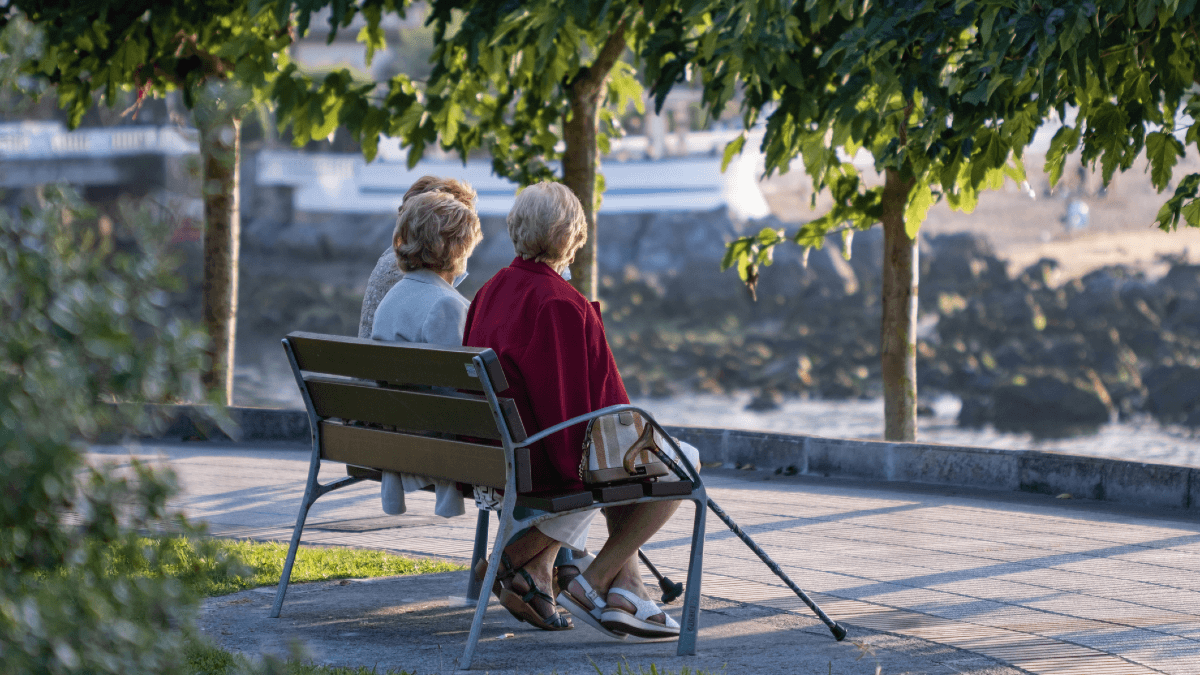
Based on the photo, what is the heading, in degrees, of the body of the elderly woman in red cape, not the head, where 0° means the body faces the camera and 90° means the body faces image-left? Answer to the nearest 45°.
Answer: approximately 225°

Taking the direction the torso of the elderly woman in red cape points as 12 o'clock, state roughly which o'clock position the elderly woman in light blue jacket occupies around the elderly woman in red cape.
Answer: The elderly woman in light blue jacket is roughly at 9 o'clock from the elderly woman in red cape.

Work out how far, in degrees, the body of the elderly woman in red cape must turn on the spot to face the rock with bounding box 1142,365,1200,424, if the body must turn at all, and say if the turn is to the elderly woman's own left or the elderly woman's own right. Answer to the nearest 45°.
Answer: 0° — they already face it

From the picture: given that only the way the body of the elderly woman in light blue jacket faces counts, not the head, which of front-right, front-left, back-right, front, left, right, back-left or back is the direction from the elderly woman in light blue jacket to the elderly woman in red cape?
right

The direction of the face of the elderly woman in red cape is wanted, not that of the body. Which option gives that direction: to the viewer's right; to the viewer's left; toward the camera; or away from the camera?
away from the camera

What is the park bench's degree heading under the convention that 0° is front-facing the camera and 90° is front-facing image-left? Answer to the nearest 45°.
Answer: approximately 225°
